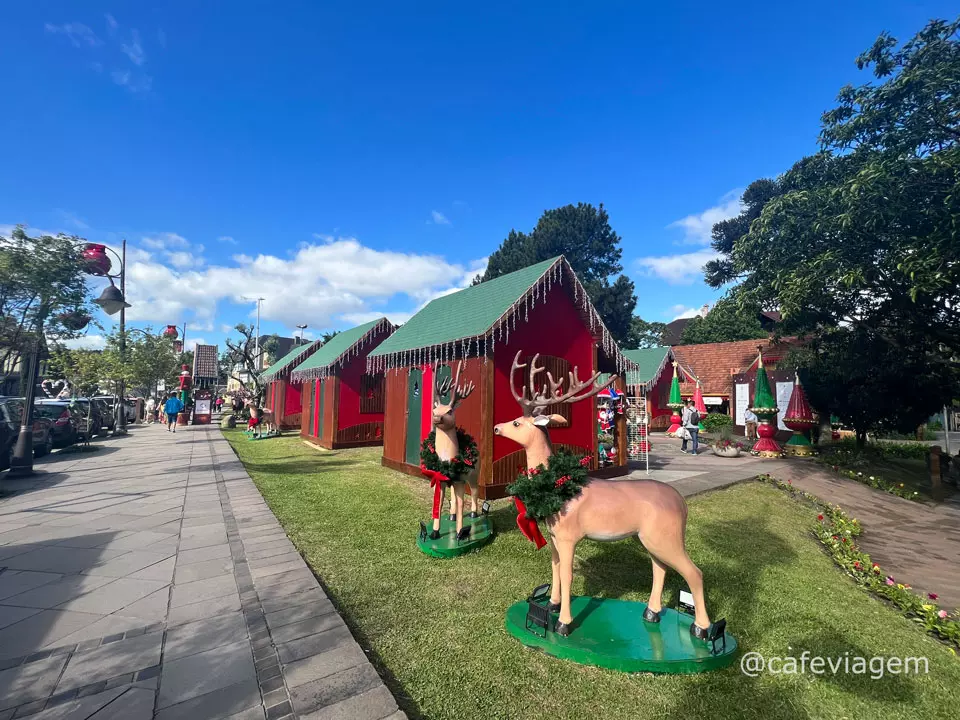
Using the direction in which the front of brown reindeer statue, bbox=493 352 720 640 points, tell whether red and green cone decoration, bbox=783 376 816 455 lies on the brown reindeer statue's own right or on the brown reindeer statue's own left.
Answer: on the brown reindeer statue's own right

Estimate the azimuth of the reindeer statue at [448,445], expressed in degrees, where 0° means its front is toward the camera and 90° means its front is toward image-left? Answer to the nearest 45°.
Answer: approximately 45°

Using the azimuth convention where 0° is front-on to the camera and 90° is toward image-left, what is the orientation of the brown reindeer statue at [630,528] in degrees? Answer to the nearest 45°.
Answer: approximately 90°

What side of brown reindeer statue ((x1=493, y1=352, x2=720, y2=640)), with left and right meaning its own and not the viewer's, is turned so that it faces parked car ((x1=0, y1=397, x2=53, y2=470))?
front

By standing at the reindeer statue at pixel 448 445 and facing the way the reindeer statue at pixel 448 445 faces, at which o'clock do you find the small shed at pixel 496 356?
The small shed is roughly at 5 o'clock from the reindeer statue.

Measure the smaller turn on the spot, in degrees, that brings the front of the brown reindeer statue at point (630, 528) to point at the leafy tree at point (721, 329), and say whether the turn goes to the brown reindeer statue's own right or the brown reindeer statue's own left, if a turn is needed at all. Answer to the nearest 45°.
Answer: approximately 90° to the brown reindeer statue's own right

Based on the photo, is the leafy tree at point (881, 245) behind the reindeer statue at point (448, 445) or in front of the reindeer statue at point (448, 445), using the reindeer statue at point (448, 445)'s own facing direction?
behind

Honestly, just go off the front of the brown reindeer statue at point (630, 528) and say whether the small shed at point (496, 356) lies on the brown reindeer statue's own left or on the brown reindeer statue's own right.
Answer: on the brown reindeer statue's own right

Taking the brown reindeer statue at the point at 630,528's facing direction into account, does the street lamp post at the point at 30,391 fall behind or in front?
in front

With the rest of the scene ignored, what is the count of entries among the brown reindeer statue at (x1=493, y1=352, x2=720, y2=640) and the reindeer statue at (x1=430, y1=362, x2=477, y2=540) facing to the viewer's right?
0

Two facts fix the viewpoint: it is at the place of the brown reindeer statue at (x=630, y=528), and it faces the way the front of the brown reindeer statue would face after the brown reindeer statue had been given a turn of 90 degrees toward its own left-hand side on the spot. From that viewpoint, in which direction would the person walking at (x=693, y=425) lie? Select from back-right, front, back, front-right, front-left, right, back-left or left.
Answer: back

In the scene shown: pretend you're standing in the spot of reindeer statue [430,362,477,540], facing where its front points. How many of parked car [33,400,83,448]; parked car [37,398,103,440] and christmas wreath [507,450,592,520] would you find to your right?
2

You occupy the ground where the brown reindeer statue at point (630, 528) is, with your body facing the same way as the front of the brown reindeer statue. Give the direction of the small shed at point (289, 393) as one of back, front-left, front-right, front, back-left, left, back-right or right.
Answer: front-right

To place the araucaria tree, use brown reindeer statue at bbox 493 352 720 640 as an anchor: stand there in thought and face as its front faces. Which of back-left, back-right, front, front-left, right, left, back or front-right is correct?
right

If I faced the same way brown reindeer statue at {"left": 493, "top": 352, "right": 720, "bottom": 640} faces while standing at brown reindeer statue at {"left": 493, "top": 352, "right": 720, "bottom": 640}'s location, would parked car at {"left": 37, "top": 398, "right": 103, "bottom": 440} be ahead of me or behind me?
ahead

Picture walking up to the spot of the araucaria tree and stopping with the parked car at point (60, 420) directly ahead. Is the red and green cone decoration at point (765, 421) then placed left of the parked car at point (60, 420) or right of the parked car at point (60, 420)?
left

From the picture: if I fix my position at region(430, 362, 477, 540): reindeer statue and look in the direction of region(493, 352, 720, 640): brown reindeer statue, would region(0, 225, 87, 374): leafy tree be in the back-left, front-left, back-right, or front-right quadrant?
back-right

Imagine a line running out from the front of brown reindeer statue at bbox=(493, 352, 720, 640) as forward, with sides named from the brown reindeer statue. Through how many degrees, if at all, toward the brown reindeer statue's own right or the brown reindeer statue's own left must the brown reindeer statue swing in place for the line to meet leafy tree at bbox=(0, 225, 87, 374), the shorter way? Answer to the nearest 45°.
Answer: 0° — it already faces it

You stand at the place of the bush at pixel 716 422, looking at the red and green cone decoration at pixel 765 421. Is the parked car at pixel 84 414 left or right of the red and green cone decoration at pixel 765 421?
right
